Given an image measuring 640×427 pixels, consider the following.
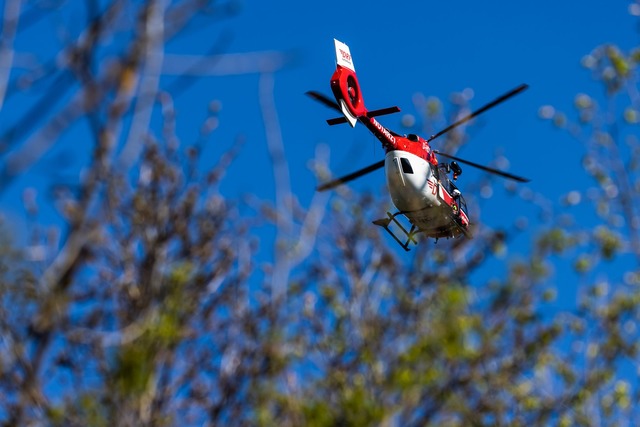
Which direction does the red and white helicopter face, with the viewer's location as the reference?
facing away from the viewer and to the right of the viewer
